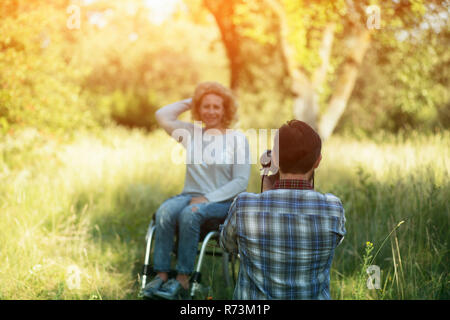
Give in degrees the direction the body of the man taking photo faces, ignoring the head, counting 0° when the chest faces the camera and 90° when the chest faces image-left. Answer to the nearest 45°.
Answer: approximately 180°

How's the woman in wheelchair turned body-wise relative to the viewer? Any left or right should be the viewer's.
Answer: facing the viewer and to the left of the viewer

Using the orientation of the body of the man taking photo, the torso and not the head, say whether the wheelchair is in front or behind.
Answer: in front

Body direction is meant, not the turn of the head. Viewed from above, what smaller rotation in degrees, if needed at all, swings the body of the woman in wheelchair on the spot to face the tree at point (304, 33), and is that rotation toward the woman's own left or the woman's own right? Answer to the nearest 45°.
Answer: approximately 135° to the woman's own right

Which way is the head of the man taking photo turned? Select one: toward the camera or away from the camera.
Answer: away from the camera

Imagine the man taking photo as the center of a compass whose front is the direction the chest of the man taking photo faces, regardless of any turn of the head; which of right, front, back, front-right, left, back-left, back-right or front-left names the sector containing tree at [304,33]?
front

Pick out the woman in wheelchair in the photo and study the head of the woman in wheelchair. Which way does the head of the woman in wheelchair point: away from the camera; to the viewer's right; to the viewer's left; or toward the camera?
toward the camera

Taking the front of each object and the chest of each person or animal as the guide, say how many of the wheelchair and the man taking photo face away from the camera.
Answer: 1

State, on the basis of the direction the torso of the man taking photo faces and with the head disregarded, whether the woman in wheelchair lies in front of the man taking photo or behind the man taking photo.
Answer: in front

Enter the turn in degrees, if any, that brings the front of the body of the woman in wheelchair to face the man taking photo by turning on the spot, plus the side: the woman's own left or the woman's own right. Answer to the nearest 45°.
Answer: approximately 45° to the woman's own left
